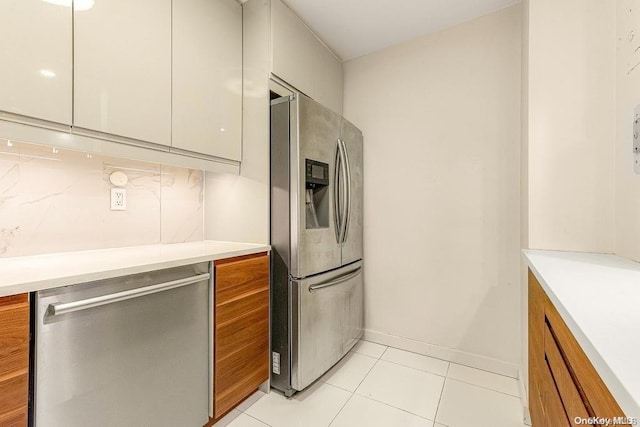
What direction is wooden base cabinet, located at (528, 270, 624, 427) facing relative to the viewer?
to the viewer's left

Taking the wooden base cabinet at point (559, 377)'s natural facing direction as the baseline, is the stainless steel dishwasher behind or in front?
in front

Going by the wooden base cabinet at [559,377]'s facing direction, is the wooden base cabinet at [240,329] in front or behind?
in front

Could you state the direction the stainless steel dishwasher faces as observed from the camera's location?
facing the viewer and to the right of the viewer

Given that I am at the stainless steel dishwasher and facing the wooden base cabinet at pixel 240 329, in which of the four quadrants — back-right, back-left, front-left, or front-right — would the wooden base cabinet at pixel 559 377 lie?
front-right

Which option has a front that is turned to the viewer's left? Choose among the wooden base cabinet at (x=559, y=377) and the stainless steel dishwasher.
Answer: the wooden base cabinet

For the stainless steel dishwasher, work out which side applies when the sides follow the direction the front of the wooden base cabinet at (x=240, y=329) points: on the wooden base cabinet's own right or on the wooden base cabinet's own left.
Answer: on the wooden base cabinet's own right

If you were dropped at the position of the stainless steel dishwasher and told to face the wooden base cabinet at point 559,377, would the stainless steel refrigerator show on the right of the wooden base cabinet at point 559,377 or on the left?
left

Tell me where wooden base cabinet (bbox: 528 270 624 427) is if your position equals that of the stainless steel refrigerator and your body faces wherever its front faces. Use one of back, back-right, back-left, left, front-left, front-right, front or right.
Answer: front

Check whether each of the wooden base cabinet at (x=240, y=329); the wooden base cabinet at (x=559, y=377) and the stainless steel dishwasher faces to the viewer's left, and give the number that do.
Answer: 1
